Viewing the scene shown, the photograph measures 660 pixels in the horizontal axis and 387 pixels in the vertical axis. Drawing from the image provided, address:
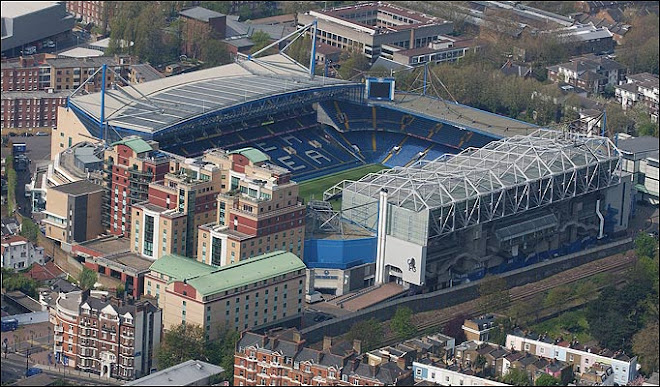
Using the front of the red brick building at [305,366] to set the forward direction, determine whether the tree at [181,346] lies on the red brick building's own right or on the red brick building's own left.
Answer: on the red brick building's own right

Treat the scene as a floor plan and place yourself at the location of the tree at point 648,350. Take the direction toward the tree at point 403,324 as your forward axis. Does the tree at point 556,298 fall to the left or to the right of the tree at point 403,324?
right

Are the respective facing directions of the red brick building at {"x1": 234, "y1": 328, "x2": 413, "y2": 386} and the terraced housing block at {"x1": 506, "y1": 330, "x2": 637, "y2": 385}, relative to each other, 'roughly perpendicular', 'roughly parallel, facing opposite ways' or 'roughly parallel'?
roughly parallel

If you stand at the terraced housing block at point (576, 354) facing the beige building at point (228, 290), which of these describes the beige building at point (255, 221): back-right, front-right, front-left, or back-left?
front-right

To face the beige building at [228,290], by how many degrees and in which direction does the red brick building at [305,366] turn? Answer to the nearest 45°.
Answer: approximately 90° to its right

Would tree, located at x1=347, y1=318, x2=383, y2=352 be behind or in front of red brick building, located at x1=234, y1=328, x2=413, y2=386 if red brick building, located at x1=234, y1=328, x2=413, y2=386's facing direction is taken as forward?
behind

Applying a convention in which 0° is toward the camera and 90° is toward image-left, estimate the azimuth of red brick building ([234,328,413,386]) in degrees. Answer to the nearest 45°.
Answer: approximately 45°

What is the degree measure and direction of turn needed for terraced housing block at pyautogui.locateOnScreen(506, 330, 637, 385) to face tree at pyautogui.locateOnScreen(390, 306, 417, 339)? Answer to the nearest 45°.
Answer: approximately 45° to its right

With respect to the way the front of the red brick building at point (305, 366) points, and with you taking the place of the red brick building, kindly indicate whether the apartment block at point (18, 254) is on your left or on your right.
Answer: on your right

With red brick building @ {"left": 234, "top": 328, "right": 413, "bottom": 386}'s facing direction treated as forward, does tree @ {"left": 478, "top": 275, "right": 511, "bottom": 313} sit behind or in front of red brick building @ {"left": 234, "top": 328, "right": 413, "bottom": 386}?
behind

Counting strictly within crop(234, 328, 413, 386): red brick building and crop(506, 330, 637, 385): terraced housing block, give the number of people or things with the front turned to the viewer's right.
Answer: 0
